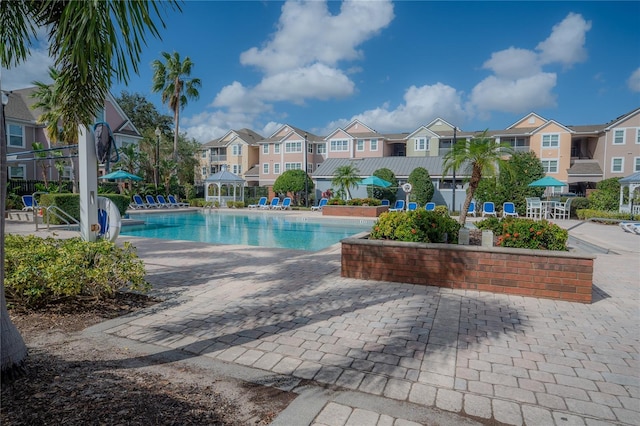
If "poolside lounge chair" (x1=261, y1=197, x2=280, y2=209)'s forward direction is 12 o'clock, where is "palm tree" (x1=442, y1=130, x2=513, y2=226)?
The palm tree is roughly at 10 o'clock from the poolside lounge chair.

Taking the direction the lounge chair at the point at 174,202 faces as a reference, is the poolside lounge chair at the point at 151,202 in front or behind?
behind

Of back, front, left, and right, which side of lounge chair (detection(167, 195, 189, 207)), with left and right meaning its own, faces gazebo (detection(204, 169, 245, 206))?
front

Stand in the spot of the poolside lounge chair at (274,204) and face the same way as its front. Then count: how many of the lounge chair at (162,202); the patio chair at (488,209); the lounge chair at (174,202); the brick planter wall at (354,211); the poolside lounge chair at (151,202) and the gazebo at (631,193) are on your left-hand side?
3

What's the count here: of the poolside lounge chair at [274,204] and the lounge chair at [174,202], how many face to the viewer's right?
1

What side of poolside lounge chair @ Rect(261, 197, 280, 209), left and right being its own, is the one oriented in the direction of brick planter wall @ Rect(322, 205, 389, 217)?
left

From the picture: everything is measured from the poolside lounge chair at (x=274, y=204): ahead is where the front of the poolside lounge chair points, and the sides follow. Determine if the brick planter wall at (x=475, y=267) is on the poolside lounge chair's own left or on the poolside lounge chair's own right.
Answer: on the poolside lounge chair's own left

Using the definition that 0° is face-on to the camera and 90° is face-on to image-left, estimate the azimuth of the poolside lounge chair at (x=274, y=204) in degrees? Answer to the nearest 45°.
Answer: approximately 45°

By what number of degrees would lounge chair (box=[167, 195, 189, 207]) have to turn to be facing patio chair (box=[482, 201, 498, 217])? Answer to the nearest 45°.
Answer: approximately 45° to its right

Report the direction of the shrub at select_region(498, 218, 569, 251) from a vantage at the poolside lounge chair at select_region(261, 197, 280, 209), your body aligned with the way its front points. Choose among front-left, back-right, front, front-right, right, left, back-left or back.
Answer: front-left

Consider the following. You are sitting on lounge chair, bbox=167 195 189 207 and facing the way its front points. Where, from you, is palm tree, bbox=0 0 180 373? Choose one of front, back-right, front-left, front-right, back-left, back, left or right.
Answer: right
